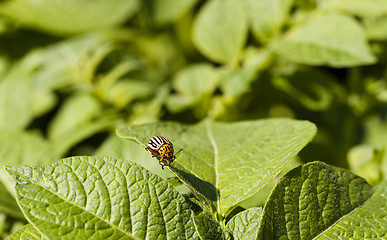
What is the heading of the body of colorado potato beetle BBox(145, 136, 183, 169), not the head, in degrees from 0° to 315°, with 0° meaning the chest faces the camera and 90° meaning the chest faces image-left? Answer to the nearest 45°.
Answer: approximately 315°
